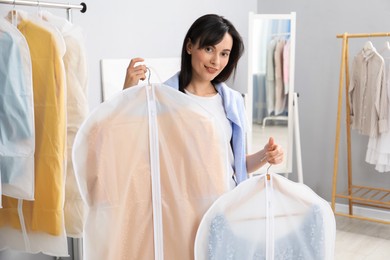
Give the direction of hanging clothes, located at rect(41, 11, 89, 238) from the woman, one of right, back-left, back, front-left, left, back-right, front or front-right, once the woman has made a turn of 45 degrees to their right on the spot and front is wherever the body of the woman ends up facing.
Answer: right

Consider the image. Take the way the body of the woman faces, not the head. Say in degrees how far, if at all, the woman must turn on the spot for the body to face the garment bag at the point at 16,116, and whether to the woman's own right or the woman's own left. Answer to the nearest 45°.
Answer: approximately 90° to the woman's own right

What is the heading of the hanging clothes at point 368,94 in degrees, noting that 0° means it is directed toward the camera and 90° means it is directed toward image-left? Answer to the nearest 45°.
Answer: approximately 45°

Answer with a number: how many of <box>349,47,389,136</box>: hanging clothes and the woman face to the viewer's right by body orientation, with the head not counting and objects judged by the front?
0

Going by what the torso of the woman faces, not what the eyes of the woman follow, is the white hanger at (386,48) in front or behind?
behind

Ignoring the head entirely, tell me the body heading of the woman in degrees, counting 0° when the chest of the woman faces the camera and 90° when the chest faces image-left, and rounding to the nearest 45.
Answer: approximately 0°

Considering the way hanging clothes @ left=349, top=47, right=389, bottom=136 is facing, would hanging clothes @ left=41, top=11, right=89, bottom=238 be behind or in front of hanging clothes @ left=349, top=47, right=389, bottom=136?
in front

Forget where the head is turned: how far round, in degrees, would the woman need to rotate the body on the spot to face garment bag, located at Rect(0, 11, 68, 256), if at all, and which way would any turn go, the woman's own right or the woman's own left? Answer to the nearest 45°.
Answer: approximately 135° to the woman's own right
